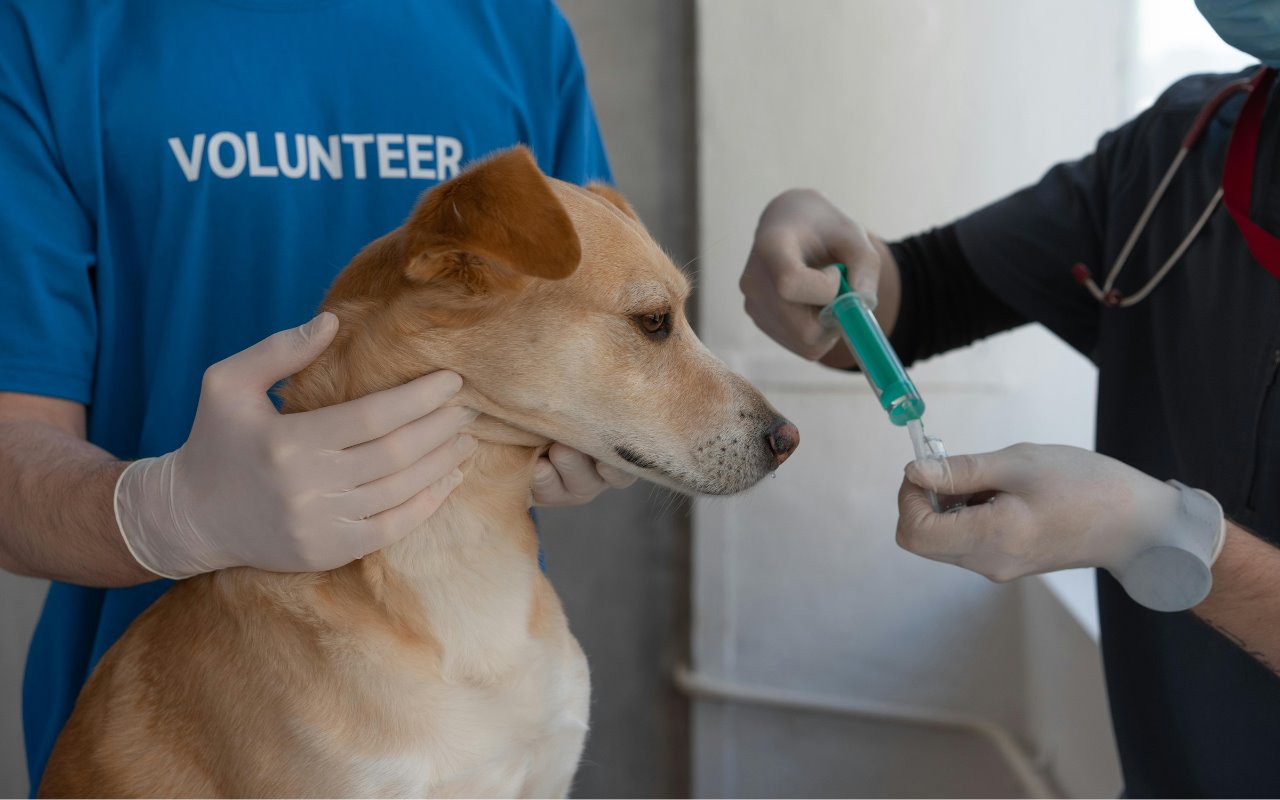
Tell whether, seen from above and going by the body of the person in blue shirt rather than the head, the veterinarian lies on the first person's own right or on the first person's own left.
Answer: on the first person's own left

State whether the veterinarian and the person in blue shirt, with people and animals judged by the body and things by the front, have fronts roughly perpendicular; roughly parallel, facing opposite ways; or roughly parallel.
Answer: roughly perpendicular

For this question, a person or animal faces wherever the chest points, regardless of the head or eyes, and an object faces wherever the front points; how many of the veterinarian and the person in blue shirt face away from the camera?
0

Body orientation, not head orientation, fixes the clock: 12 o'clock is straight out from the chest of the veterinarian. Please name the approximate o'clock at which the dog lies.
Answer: The dog is roughly at 12 o'clock from the veterinarian.

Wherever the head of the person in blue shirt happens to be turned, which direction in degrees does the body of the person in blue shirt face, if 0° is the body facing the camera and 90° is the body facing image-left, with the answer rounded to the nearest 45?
approximately 0°
